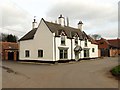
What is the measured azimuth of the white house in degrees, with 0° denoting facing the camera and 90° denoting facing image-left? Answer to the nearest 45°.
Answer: approximately 315°
